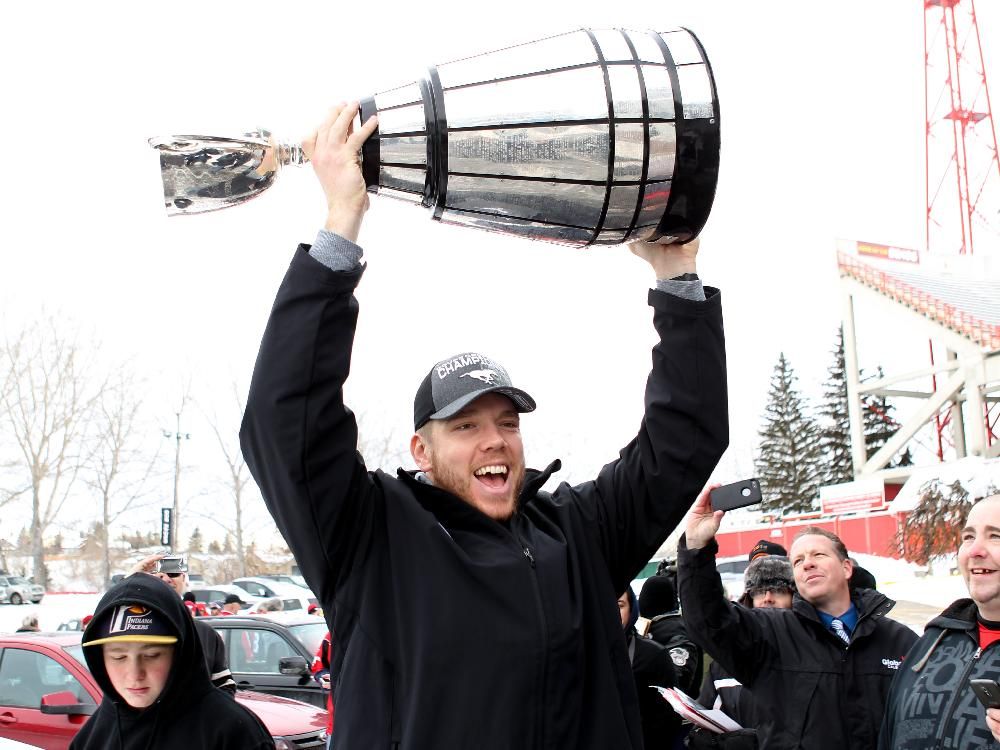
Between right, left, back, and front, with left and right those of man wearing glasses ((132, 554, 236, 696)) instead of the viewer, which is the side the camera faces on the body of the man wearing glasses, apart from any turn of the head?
front

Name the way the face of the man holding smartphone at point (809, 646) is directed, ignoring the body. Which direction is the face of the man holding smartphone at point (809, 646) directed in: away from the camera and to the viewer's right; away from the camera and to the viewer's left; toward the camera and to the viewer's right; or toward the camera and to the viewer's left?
toward the camera and to the viewer's left

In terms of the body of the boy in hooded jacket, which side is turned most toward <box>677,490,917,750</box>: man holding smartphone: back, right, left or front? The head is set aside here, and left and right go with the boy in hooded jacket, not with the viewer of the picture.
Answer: left

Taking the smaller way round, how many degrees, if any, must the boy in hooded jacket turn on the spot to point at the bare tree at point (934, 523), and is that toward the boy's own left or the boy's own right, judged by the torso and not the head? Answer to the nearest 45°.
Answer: approximately 135° to the boy's own left

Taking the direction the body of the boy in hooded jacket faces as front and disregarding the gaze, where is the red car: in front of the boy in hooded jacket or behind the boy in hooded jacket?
behind

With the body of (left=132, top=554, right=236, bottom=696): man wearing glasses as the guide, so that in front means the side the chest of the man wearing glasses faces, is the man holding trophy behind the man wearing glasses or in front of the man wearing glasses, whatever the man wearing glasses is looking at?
in front

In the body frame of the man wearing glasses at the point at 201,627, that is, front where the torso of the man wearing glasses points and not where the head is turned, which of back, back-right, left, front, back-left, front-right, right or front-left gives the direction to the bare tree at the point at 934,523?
back-left

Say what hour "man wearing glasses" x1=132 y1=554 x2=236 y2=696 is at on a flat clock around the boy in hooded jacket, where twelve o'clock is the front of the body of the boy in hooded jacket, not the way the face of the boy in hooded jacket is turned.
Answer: The man wearing glasses is roughly at 6 o'clock from the boy in hooded jacket.

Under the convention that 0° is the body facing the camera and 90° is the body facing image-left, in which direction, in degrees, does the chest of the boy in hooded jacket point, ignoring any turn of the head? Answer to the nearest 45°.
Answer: approximately 0°

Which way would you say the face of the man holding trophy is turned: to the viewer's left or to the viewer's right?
to the viewer's right

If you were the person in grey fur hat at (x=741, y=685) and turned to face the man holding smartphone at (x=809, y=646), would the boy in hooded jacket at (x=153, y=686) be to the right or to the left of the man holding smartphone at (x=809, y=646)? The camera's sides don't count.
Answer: right

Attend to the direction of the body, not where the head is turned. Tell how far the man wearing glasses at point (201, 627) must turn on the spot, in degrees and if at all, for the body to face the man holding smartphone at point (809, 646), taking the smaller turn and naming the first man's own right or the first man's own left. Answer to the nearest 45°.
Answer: approximately 45° to the first man's own left

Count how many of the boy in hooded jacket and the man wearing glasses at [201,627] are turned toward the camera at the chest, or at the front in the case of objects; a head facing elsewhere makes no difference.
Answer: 2
